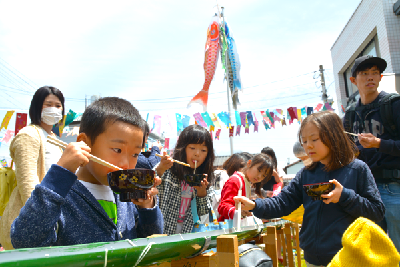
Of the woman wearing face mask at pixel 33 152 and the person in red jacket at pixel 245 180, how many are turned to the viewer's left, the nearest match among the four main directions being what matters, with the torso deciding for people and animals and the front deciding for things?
0

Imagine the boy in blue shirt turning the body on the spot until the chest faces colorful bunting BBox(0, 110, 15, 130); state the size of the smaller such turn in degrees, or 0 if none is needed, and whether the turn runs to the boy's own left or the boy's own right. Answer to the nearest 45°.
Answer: approximately 135° to the boy's own left

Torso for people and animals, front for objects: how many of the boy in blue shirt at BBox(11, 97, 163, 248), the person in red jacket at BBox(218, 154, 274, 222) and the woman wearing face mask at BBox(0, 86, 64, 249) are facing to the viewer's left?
0

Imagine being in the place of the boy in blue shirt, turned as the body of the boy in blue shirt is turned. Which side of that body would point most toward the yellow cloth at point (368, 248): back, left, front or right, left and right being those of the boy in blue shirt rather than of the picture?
front

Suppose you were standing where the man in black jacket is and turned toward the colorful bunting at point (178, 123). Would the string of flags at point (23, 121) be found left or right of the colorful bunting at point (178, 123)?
left

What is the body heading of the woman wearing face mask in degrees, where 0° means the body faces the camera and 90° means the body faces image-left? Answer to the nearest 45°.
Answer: approximately 315°

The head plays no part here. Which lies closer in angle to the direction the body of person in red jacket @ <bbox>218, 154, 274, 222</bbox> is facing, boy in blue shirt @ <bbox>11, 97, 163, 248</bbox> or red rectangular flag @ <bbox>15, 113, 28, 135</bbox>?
the boy in blue shirt

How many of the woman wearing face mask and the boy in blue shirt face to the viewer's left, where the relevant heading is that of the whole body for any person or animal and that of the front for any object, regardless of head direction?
0

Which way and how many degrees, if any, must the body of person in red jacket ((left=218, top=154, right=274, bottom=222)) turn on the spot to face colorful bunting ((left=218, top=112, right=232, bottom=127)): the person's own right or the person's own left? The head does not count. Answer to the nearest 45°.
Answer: approximately 135° to the person's own left

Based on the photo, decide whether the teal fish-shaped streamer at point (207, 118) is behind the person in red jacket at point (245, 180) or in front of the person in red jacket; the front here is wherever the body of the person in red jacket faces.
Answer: behind

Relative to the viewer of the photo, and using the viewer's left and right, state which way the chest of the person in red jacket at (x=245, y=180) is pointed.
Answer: facing the viewer and to the right of the viewer
